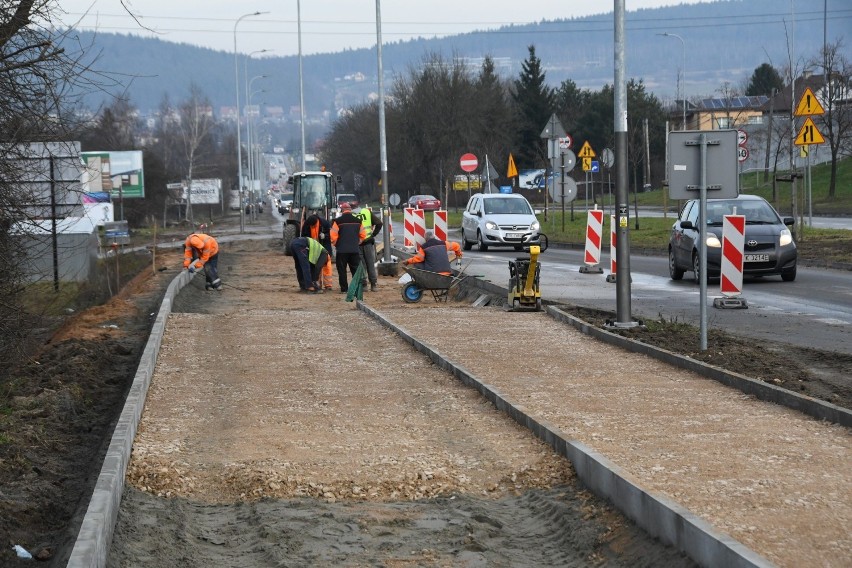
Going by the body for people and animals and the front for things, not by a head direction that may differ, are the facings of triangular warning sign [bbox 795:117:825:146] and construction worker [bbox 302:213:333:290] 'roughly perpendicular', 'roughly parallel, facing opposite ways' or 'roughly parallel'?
roughly perpendicular

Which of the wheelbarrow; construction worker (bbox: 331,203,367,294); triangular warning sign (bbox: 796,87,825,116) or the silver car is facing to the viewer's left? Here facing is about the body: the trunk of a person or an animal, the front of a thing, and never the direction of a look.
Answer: the wheelbarrow

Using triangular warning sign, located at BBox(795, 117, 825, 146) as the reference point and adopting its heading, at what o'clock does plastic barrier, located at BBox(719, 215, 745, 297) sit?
The plastic barrier is roughly at 12 o'clock from the triangular warning sign.

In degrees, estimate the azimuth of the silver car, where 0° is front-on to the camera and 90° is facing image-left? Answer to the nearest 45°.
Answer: approximately 315°

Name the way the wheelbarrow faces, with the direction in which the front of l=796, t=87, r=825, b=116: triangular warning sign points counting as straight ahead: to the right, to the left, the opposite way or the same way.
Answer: to the right

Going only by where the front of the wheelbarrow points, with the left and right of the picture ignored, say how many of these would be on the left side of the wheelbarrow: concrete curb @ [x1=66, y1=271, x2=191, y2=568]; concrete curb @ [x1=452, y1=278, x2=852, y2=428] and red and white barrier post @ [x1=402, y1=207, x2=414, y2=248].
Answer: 2

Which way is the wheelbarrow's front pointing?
to the viewer's left

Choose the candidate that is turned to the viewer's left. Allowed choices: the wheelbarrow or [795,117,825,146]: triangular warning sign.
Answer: the wheelbarrow
